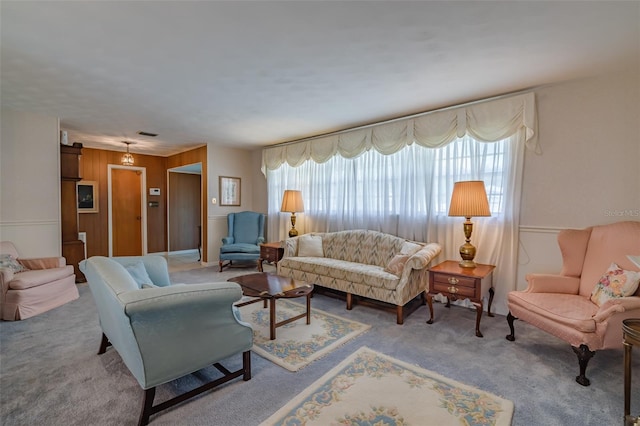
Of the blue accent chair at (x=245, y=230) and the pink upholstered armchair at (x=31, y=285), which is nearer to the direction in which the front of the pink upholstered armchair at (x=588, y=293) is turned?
the pink upholstered armchair

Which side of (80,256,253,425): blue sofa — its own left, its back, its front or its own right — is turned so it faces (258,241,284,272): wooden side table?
front

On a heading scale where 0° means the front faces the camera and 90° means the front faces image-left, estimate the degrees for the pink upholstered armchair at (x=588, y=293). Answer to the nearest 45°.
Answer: approximately 45°

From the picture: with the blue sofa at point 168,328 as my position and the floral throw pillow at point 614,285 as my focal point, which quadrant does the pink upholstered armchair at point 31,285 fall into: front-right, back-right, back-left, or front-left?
back-left

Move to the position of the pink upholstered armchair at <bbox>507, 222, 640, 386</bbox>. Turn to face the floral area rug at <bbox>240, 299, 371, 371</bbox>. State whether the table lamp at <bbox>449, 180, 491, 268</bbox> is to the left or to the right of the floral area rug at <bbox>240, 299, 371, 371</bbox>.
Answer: right

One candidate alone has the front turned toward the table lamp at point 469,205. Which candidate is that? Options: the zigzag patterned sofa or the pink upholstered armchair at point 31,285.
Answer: the pink upholstered armchair

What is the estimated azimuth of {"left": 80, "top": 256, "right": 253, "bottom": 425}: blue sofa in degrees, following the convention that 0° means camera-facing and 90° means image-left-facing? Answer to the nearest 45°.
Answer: approximately 225°

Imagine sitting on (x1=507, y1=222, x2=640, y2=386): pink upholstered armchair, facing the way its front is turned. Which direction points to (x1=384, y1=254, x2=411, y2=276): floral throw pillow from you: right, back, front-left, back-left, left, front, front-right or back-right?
front-right

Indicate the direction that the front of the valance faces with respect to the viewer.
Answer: facing the viewer and to the left of the viewer

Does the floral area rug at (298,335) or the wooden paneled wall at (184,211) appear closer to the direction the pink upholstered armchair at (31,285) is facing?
the floral area rug

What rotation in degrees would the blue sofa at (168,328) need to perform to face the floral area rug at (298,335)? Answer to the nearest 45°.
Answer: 0° — it already faces it

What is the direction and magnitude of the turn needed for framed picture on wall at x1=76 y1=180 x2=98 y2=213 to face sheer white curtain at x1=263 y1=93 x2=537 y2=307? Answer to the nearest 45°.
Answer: approximately 45° to its left

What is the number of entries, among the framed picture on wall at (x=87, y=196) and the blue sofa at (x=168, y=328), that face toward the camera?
1

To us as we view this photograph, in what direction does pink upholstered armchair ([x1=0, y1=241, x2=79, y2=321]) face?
facing the viewer and to the right of the viewer

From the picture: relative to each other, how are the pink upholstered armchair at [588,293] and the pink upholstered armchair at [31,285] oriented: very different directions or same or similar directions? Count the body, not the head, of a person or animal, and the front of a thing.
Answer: very different directions

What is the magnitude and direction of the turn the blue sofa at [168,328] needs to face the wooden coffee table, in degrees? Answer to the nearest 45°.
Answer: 0° — it already faces it

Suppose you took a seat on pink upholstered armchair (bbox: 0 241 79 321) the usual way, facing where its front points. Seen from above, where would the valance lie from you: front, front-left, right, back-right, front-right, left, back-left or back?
front
